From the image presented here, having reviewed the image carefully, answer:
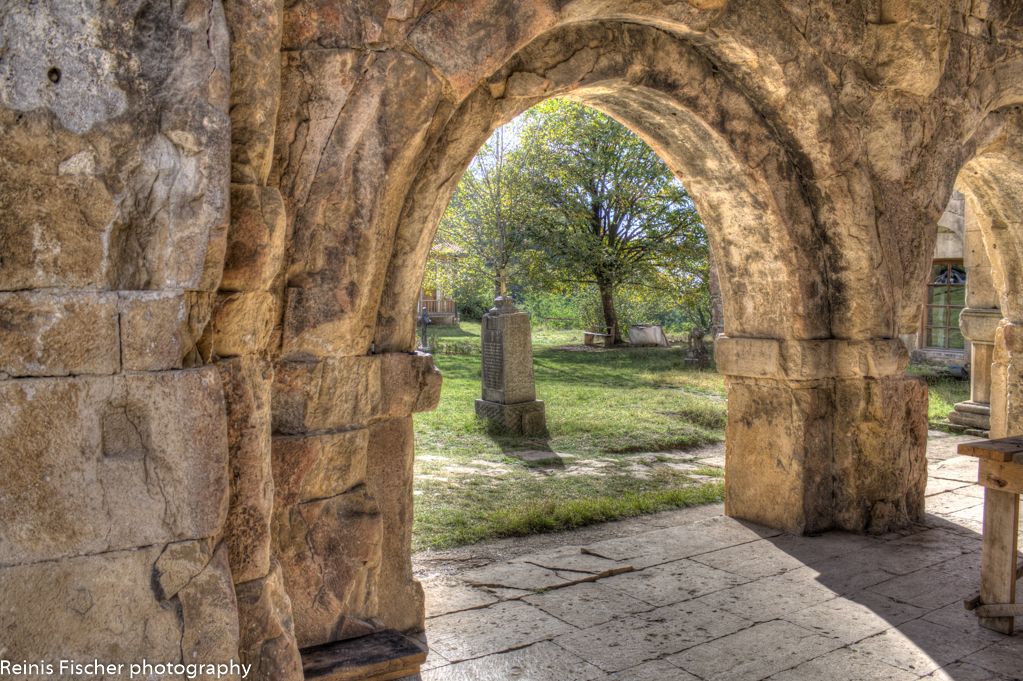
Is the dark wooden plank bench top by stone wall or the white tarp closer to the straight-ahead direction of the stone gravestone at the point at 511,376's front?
the dark wooden plank bench top by stone wall

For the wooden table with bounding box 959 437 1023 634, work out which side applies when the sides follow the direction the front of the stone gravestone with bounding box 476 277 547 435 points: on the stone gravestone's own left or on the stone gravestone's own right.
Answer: on the stone gravestone's own left

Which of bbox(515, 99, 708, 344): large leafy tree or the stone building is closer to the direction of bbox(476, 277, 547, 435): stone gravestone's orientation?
the stone building

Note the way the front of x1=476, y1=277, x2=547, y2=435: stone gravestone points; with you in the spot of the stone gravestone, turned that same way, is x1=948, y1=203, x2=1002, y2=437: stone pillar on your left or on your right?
on your left

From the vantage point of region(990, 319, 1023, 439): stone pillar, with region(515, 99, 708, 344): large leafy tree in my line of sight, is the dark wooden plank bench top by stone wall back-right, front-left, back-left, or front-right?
back-left

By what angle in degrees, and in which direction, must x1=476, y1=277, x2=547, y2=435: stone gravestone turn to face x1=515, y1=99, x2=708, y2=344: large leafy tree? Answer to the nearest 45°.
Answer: approximately 135° to its right

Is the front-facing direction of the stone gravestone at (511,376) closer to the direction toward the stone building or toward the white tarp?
the stone building

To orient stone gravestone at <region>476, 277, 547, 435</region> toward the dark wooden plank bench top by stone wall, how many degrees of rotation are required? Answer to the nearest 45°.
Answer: approximately 45° to its left

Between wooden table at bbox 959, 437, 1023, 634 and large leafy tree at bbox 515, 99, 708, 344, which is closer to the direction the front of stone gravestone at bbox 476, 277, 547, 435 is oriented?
the wooden table

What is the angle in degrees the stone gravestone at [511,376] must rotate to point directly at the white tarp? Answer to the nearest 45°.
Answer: approximately 135° to its right

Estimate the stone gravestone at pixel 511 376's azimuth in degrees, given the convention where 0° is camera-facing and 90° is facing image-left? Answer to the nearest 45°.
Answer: approximately 45°
